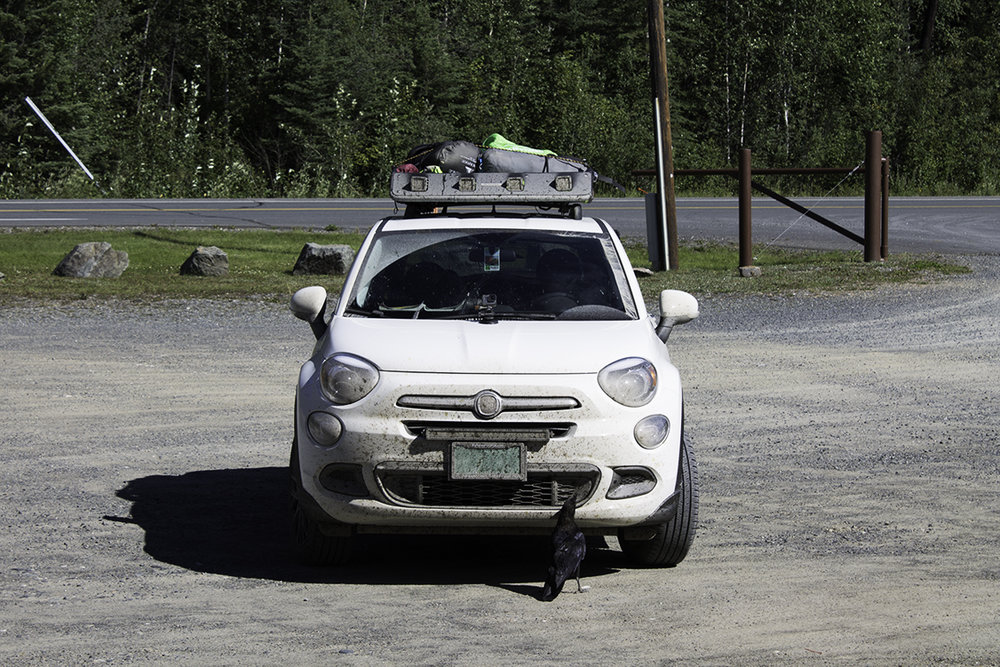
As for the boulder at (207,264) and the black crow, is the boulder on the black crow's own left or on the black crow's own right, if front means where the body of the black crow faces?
on the black crow's own left

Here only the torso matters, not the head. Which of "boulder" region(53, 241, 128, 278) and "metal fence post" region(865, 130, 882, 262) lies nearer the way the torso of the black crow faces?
the metal fence post

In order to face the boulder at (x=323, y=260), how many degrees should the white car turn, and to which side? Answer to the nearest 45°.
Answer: approximately 180°

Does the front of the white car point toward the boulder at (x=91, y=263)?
no

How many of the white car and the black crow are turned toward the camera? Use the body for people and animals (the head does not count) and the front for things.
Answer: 1

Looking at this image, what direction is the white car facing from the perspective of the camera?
toward the camera

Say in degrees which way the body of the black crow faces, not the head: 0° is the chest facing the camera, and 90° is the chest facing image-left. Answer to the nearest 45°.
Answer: approximately 225°

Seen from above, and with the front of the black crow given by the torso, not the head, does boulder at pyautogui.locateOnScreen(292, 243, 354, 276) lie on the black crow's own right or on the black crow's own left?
on the black crow's own left

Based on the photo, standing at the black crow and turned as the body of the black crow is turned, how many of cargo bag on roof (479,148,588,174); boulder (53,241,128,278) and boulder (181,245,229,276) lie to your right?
0

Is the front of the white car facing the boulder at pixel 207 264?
no

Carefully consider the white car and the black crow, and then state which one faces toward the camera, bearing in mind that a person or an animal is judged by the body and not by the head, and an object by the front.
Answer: the white car

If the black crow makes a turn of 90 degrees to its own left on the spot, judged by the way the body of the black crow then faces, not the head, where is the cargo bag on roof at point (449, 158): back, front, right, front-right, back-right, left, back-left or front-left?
front-right

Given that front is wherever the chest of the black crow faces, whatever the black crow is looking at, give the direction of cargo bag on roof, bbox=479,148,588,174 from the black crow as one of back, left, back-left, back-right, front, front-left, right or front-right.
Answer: front-left
